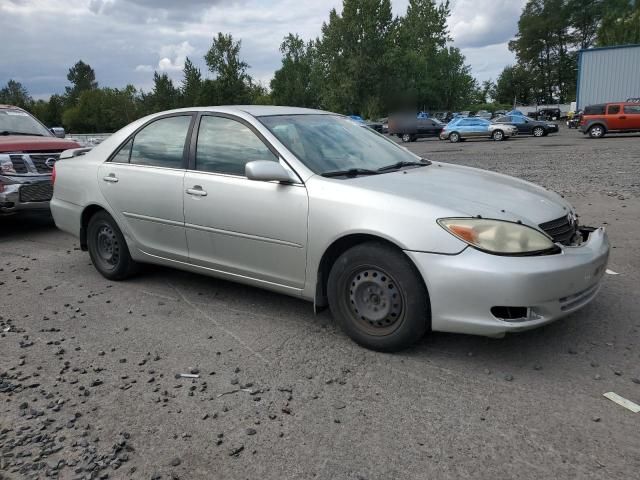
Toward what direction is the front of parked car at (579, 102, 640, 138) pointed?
to the viewer's right

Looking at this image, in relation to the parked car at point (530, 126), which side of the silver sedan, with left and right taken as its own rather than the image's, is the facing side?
left

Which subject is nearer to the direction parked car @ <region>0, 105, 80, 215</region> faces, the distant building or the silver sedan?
the silver sedan

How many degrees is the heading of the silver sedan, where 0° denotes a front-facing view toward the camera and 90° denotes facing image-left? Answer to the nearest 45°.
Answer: approximately 315°

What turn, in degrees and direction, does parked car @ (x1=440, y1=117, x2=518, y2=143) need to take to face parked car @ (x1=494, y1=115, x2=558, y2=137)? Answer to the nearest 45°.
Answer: approximately 45° to its left

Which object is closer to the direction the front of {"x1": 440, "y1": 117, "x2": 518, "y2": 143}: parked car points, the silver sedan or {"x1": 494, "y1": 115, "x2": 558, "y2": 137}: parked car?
the parked car

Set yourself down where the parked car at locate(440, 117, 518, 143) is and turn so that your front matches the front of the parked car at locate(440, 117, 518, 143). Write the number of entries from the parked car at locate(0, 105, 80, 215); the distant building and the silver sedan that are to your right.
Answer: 2

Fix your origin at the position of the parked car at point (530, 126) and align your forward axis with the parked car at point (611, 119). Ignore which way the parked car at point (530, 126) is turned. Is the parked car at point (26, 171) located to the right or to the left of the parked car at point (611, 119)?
right

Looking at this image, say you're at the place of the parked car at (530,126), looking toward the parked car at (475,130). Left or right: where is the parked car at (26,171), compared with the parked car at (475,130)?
left

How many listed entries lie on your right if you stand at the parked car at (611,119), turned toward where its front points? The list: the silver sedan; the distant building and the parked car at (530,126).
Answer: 1

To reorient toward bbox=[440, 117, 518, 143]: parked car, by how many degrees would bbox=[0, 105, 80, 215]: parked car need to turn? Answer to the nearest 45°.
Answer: approximately 90° to its left

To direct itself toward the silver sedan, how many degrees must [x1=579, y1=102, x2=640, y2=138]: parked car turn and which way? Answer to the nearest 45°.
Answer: approximately 90° to its right

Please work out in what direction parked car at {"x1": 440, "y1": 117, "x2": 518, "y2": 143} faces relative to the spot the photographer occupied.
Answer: facing to the right of the viewer
